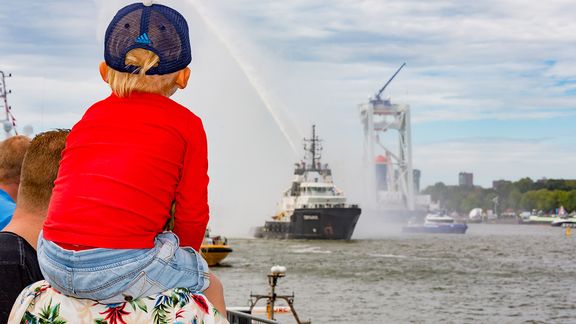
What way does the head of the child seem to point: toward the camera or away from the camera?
away from the camera

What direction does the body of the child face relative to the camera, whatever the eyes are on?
away from the camera
